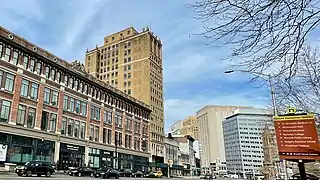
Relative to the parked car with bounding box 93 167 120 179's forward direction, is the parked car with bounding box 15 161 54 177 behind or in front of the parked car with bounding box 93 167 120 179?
in front

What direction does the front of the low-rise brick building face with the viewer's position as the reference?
facing the viewer and to the right of the viewer

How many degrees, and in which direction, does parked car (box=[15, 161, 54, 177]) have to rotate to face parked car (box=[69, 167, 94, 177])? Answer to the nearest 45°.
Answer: approximately 180°

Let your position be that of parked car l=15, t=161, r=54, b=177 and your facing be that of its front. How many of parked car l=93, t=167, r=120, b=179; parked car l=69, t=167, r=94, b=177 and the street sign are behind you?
2

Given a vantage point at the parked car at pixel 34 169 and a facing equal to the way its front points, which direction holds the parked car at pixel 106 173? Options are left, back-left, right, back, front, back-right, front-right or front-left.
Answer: back

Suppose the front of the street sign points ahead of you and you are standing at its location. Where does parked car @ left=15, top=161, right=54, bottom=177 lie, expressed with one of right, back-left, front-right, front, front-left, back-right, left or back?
back-right

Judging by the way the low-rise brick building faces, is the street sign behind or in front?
in front

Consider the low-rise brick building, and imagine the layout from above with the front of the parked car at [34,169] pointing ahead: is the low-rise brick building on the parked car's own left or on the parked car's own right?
on the parked car's own right

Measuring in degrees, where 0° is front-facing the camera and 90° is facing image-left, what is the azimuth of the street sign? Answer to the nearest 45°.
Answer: approximately 0°

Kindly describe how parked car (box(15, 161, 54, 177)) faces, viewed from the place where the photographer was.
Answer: facing the viewer and to the left of the viewer

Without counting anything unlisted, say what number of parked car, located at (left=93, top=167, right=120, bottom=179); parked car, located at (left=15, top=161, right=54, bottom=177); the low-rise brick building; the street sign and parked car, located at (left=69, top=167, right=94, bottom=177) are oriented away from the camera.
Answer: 0

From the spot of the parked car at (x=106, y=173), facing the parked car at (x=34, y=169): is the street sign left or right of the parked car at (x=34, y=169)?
left

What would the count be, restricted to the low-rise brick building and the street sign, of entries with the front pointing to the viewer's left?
0

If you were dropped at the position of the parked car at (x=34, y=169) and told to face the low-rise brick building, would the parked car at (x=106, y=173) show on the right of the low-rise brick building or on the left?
right

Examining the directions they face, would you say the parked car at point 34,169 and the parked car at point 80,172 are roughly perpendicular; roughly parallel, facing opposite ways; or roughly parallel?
roughly parallel

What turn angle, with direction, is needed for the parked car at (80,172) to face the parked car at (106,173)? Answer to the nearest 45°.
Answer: approximately 135° to its left
